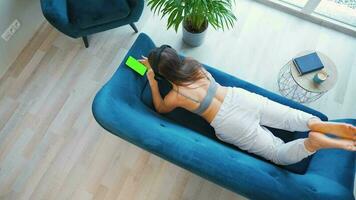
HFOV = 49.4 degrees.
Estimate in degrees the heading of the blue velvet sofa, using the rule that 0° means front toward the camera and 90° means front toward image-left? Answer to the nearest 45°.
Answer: approximately 225°

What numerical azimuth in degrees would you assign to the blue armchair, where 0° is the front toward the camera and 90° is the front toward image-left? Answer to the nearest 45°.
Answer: approximately 315°

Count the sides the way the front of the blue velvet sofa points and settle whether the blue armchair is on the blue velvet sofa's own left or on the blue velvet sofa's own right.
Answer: on the blue velvet sofa's own left

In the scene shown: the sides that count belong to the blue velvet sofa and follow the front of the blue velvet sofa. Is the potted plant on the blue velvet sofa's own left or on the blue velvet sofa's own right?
on the blue velvet sofa's own left

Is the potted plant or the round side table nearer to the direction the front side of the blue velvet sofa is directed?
the round side table

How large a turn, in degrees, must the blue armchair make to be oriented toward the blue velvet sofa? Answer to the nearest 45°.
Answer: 0° — it already faces it
